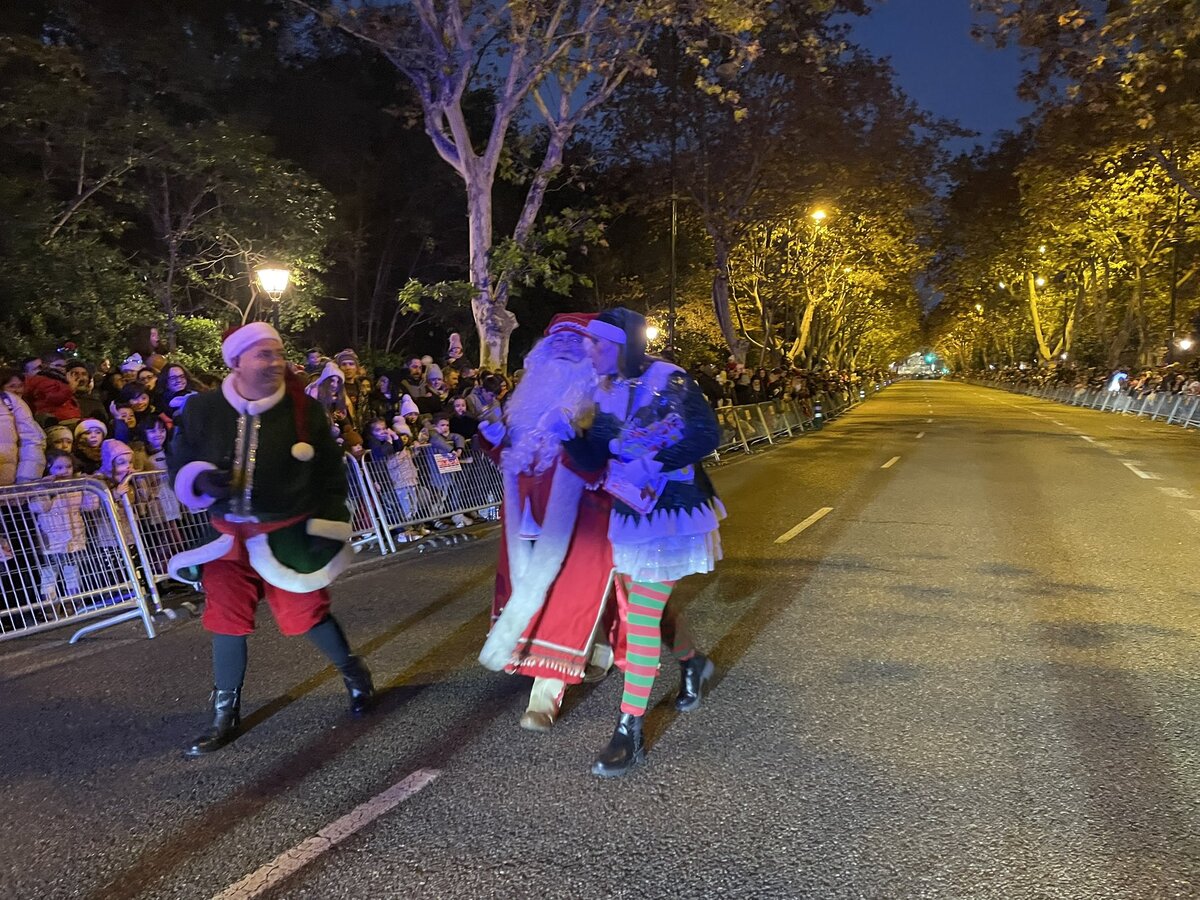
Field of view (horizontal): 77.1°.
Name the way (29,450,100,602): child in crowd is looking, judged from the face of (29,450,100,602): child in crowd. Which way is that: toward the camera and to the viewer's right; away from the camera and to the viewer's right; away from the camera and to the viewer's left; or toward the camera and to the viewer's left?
toward the camera and to the viewer's right

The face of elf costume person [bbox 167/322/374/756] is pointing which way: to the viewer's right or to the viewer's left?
to the viewer's right

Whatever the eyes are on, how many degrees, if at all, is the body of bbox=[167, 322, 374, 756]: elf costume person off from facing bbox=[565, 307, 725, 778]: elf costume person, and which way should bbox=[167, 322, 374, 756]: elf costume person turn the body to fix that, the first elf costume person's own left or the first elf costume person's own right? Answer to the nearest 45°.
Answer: approximately 90° to the first elf costume person's own left

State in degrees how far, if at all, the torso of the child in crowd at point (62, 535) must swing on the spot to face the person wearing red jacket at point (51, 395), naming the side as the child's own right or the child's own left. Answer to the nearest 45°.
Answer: approximately 180°

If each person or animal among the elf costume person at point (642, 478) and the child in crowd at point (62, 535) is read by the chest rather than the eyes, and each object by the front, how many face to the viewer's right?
0

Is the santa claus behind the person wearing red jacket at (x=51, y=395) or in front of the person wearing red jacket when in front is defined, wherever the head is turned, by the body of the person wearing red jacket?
in front

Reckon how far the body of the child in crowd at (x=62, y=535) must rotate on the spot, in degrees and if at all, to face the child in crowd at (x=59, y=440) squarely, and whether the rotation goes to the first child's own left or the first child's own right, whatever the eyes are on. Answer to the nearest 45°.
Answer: approximately 180°

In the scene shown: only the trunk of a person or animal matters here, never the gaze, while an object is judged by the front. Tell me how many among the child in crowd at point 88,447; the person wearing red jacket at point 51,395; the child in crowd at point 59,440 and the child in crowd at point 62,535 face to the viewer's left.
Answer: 0

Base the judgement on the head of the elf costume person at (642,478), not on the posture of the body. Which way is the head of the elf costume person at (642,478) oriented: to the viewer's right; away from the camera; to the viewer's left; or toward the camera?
to the viewer's left

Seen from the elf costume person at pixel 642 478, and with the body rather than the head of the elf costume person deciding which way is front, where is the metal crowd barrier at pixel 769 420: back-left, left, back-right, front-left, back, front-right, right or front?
back-right

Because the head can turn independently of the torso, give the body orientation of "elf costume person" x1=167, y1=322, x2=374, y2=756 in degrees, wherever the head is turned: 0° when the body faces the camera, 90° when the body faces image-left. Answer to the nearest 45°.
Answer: approximately 45°

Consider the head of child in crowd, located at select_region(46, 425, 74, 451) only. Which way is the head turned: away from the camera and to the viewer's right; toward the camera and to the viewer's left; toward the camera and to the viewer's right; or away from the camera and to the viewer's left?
toward the camera and to the viewer's right

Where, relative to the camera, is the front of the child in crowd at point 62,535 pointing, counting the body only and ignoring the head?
toward the camera

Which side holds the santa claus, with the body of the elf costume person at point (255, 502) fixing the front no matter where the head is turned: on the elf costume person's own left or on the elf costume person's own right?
on the elf costume person's own left
